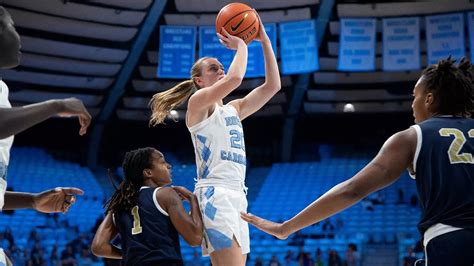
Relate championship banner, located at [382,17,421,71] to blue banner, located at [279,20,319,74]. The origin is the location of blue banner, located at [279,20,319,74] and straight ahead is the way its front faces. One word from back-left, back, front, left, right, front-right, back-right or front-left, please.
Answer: left

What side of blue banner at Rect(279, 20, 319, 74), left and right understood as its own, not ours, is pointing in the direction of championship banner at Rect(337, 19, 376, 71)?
left

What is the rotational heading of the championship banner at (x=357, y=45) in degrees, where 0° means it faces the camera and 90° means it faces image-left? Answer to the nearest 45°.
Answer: approximately 0°

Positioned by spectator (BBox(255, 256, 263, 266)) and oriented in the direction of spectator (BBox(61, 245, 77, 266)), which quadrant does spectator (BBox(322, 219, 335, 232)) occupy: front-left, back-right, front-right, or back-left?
back-right

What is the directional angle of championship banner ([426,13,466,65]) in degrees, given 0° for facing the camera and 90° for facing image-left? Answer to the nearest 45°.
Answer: approximately 0°

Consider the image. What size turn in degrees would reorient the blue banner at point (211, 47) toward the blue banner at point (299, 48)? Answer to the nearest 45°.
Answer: approximately 90° to its left
